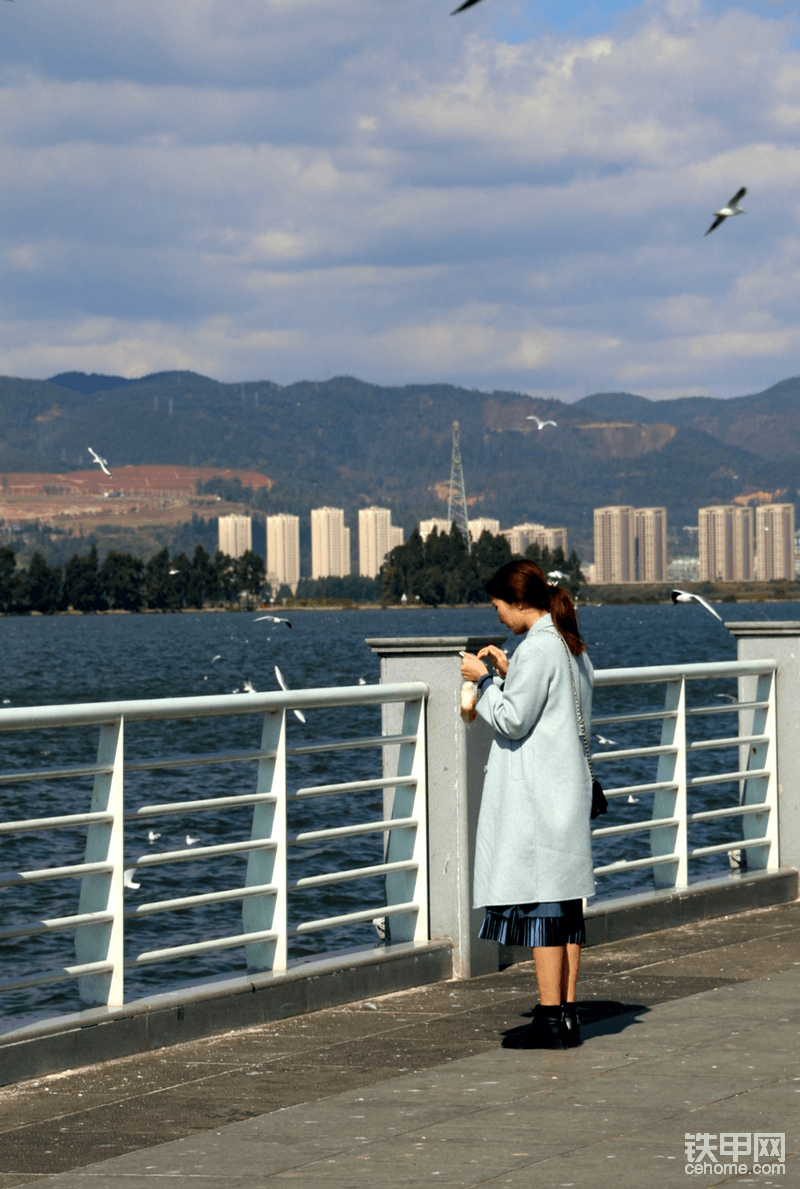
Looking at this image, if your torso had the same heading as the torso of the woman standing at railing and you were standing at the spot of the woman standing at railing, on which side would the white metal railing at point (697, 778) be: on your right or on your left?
on your right

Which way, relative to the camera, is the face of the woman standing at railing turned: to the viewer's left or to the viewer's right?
to the viewer's left

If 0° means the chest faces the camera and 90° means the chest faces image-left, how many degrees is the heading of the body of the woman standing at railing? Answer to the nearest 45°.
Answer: approximately 90°

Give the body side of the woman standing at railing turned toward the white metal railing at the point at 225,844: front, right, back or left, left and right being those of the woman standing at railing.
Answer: front

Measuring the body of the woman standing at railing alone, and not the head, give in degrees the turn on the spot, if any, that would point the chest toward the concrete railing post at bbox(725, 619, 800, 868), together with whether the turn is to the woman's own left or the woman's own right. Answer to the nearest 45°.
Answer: approximately 90° to the woman's own right
